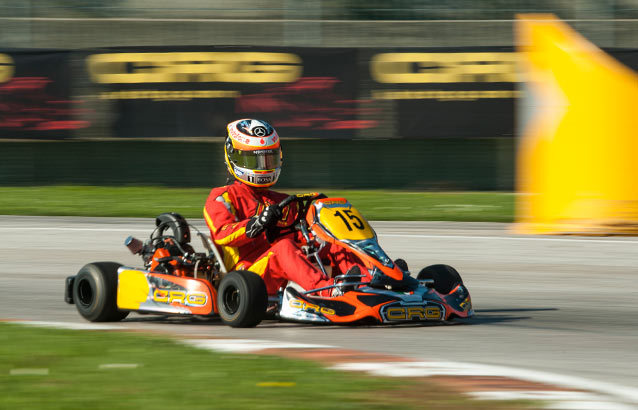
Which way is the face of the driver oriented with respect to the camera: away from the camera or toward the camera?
toward the camera

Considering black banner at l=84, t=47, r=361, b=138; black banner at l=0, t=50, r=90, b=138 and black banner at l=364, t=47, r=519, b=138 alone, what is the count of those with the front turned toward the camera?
3

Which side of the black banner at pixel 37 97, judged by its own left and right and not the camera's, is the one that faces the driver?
front

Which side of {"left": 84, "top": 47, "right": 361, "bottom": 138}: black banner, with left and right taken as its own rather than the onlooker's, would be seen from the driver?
front

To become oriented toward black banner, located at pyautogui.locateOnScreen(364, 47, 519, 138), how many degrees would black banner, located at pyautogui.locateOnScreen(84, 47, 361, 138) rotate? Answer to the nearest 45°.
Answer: approximately 90° to its left

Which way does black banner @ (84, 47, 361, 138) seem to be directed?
toward the camera

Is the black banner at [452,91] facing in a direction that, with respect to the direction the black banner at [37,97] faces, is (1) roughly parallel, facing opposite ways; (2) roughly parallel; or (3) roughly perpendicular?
roughly parallel

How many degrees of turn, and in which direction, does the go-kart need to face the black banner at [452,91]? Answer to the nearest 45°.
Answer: approximately 135° to its left

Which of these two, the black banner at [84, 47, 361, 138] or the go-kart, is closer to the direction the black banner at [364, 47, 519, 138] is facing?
the go-kart

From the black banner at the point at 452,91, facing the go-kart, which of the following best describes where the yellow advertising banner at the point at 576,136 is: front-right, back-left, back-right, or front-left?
front-left

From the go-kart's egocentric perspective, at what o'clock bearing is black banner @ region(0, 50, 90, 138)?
The black banner is roughly at 7 o'clock from the go-kart.

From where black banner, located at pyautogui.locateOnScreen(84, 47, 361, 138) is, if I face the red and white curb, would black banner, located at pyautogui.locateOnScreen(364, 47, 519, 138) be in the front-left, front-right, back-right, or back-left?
front-left

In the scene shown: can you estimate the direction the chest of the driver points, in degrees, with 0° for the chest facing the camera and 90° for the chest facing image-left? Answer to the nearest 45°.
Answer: approximately 315°

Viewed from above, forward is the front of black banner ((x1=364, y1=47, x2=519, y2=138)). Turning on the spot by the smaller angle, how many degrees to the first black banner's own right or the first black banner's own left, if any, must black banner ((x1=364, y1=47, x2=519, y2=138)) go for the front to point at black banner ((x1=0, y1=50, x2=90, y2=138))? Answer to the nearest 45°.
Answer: approximately 90° to the first black banner's own right

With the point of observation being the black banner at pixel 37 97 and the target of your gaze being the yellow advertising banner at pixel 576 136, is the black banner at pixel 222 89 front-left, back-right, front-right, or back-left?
front-left

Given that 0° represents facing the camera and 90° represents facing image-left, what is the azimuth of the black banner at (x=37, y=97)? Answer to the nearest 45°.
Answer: approximately 0°

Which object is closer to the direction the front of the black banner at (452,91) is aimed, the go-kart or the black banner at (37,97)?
the go-kart
